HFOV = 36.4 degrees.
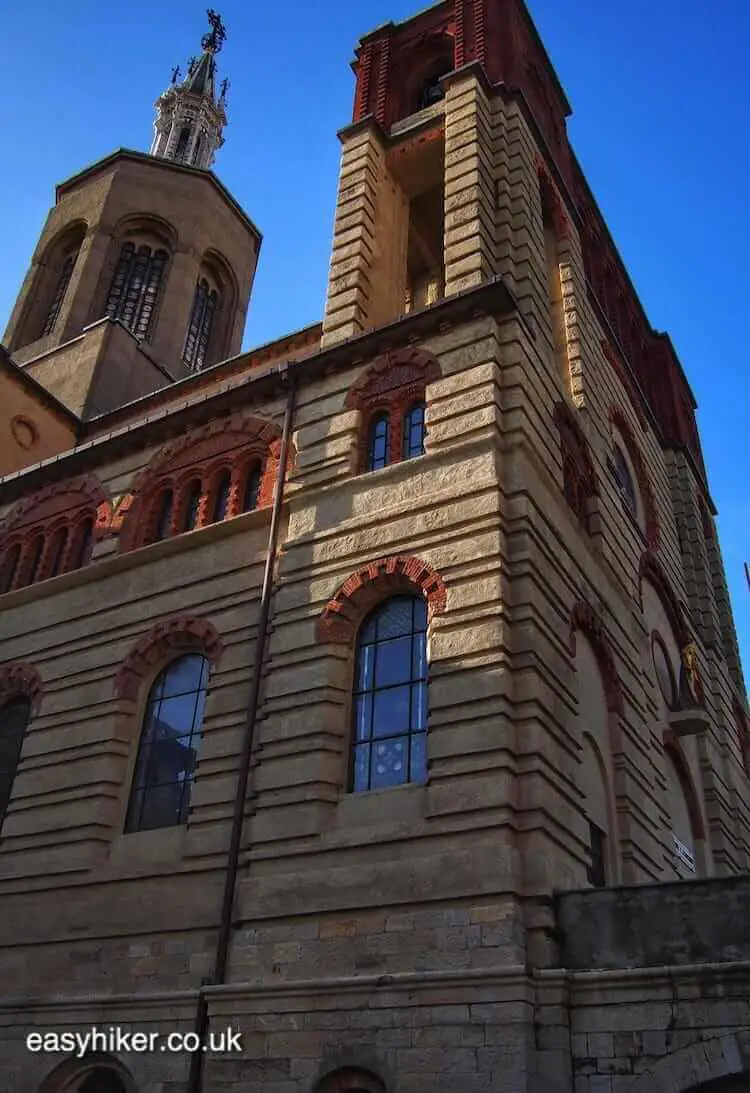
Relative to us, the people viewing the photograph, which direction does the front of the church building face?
facing the viewer and to the right of the viewer
